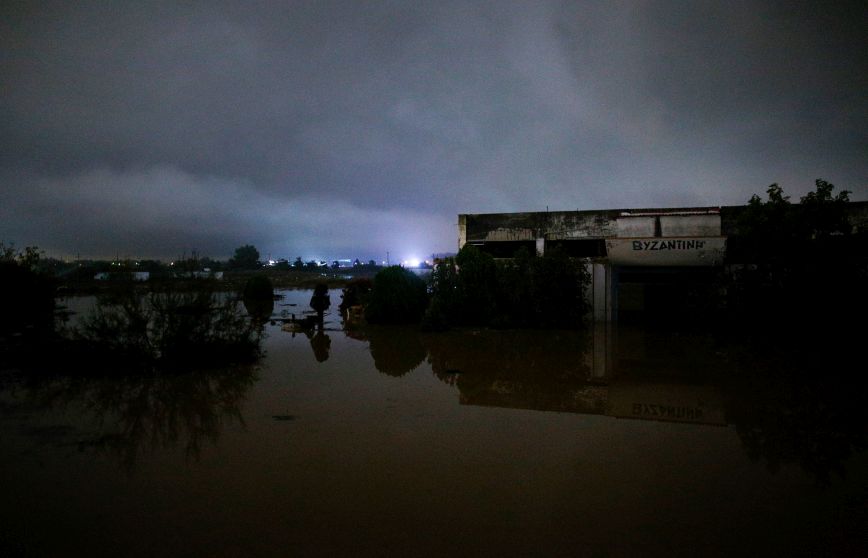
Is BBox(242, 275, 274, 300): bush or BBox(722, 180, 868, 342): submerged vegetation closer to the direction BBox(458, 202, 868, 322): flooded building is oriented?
the submerged vegetation

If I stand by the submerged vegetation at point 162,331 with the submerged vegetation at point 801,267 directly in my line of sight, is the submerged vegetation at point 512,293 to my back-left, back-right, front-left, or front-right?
front-left

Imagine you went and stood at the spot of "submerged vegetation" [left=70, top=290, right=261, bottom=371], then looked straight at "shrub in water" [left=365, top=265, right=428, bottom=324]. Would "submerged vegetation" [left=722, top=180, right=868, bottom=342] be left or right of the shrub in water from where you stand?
right

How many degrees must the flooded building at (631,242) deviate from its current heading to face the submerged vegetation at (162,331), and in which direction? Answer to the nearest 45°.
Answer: approximately 45° to its right

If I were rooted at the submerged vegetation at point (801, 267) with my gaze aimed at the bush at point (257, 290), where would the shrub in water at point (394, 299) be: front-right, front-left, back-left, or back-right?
front-left

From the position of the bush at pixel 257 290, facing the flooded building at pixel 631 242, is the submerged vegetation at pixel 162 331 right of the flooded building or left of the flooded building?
right

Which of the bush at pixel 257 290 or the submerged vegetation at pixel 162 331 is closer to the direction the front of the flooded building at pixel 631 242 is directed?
the submerged vegetation

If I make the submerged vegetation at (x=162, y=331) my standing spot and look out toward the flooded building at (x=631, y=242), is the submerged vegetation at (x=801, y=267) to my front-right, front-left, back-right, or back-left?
front-right

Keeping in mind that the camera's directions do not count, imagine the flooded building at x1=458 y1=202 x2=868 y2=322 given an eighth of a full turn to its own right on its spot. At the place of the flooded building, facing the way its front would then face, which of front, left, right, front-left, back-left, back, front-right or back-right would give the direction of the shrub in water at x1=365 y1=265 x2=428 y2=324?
front

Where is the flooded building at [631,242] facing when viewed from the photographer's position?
facing the viewer
